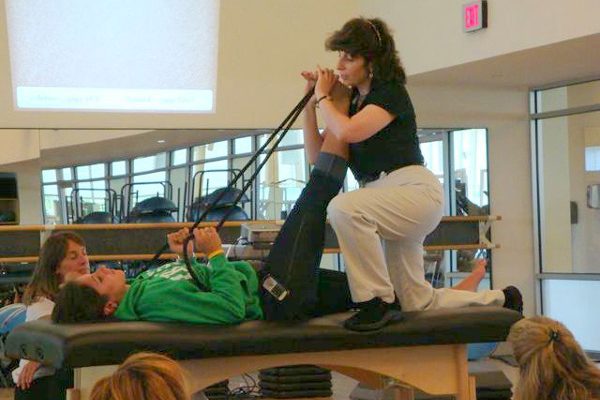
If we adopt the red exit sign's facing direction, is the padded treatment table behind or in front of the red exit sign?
in front

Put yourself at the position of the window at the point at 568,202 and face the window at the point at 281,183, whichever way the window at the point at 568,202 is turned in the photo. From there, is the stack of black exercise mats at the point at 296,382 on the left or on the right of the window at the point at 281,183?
left

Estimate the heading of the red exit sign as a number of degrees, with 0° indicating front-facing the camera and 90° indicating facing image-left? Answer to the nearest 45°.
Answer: approximately 45°
